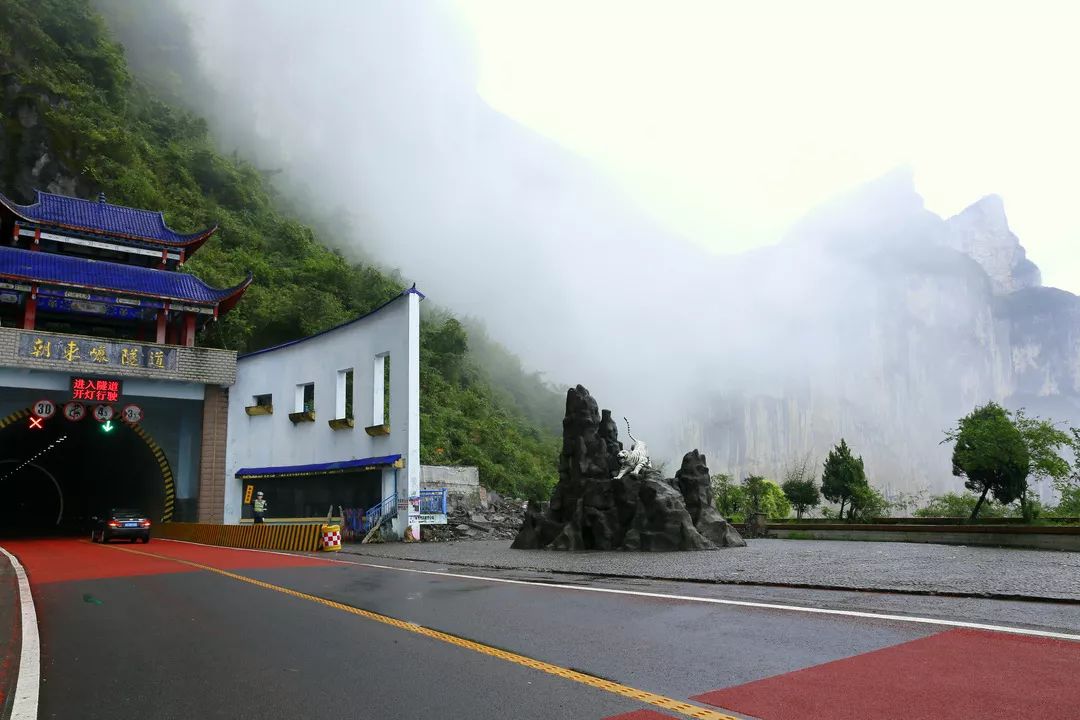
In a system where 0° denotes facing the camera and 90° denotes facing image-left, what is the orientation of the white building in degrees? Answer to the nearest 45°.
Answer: approximately 45°

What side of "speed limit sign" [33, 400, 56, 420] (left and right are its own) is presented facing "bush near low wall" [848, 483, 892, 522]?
left

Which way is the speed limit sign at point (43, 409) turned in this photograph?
toward the camera

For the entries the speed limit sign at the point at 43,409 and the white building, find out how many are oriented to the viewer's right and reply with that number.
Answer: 0

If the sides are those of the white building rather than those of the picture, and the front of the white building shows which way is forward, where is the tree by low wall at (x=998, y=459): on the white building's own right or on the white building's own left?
on the white building's own left

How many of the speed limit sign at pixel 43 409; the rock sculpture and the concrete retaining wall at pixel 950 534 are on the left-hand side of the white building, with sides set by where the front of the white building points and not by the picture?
2

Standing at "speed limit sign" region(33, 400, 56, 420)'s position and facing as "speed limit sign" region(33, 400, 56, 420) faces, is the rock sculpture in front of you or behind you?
in front

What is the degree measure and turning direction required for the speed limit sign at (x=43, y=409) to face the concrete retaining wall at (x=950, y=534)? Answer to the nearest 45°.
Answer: approximately 45° to its left

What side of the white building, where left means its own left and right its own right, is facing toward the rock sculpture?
left

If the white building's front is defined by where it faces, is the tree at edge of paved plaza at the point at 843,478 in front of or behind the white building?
behind

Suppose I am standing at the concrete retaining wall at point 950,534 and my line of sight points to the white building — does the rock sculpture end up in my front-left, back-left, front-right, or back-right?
front-left

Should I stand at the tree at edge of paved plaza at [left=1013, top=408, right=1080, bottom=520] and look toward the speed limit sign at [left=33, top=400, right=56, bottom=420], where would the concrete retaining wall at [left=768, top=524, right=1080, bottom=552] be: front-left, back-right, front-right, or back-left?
front-left
